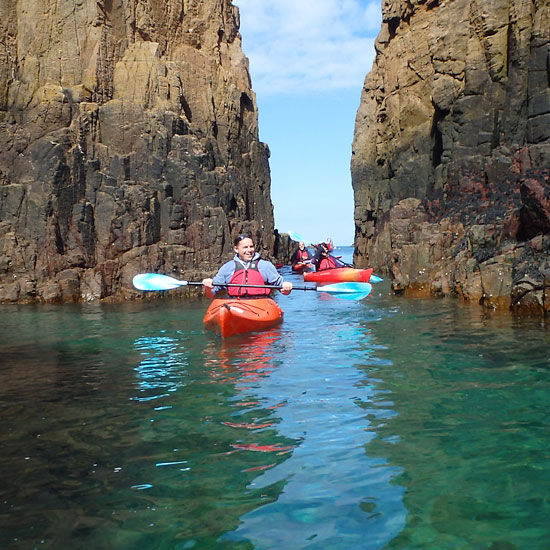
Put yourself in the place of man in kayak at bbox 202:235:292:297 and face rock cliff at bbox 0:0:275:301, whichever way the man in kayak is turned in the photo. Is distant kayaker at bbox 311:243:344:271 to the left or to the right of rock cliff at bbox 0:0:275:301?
right

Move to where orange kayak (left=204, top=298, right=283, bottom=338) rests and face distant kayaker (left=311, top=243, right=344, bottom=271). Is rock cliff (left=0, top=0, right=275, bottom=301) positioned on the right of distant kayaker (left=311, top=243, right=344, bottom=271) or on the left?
left

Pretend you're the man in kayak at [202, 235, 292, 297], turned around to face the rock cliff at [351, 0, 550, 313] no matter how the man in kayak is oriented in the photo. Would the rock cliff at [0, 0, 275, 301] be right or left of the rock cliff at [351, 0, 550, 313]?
left

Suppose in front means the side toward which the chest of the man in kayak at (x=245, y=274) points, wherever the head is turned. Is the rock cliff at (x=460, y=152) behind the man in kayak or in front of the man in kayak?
behind

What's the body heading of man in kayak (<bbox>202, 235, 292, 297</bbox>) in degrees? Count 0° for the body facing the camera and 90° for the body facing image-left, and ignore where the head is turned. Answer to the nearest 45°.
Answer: approximately 0°

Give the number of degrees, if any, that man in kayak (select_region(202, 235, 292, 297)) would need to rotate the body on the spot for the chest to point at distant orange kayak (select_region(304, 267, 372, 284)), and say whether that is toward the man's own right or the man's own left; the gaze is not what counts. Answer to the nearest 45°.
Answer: approximately 180°

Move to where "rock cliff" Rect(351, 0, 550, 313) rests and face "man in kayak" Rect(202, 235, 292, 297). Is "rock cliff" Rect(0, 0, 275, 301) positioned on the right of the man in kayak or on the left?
right

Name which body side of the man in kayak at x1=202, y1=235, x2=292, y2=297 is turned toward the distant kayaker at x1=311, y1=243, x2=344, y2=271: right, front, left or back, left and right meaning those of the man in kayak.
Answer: back
